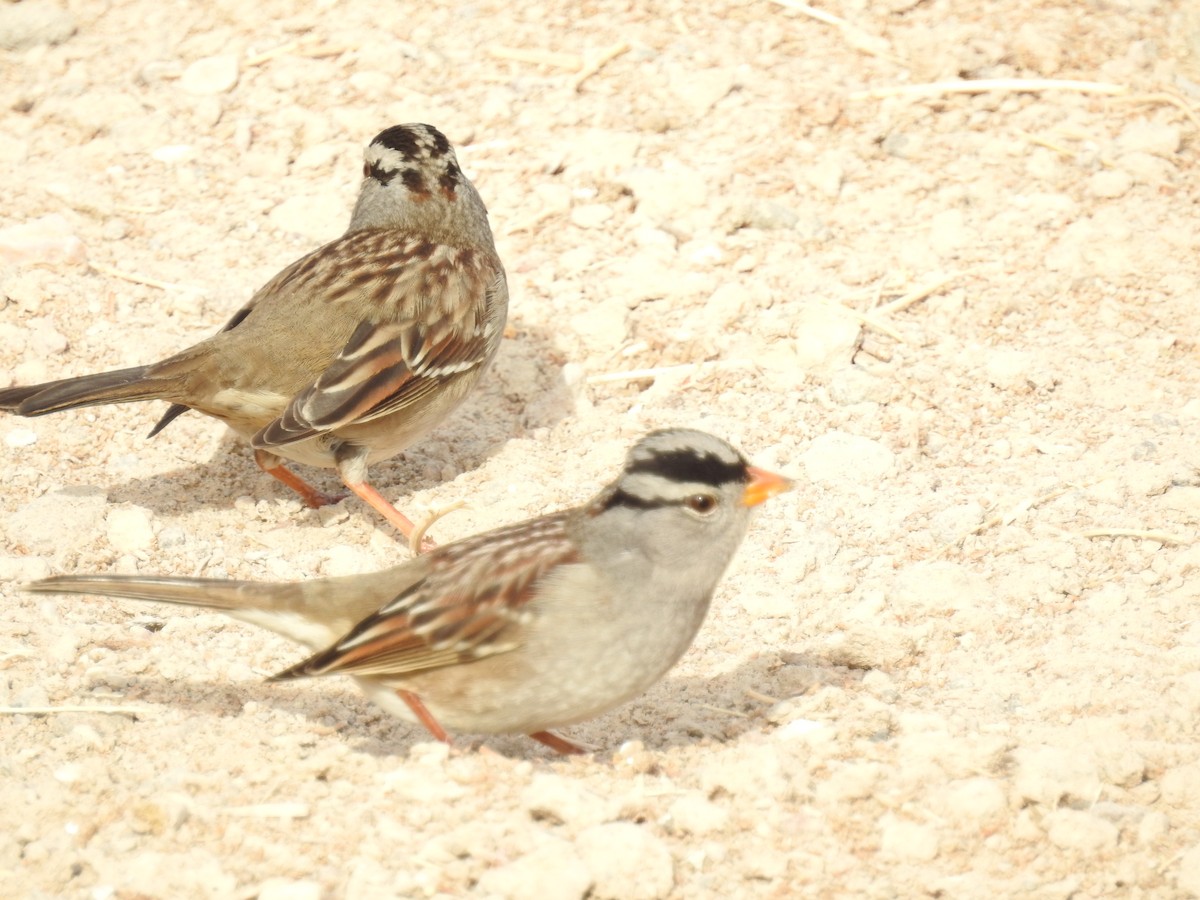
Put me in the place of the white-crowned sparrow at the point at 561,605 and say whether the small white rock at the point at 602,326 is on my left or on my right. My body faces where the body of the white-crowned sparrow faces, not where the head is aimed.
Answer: on my left

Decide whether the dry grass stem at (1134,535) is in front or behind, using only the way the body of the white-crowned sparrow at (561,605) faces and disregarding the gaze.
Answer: in front

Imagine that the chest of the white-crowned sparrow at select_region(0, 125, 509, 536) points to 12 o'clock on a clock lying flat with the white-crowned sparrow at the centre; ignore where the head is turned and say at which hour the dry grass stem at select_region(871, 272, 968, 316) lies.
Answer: The dry grass stem is roughly at 1 o'clock from the white-crowned sparrow.

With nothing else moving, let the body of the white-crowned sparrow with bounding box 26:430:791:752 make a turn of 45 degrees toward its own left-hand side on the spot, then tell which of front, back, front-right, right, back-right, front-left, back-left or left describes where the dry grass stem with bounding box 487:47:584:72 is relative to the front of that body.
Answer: front-left

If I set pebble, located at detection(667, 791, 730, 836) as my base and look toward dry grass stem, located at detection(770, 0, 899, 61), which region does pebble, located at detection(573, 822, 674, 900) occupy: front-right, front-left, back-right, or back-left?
back-left

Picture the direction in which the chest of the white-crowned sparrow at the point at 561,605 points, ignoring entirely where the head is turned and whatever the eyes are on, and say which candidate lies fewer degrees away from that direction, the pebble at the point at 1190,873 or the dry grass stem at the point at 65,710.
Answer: the pebble

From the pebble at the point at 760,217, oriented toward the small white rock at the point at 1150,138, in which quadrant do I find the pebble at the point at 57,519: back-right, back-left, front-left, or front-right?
back-right

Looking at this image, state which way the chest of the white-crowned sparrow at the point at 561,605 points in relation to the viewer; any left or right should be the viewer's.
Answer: facing to the right of the viewer

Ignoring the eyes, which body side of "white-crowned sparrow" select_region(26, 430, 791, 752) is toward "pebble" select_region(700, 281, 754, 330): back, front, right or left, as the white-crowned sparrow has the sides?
left

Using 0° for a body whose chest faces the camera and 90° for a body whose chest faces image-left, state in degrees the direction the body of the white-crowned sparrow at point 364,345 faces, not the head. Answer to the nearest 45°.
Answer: approximately 225°

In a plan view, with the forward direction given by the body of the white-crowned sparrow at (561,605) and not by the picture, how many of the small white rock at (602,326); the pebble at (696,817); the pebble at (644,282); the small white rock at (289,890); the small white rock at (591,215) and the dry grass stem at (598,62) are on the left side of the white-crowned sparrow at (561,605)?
4

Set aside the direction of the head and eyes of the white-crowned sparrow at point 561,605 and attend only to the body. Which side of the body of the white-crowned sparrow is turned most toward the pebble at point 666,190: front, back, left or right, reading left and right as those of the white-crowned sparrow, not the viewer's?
left

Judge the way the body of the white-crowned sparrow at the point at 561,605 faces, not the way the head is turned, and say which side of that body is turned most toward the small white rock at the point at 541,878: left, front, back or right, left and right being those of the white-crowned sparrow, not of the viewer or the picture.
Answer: right
